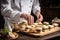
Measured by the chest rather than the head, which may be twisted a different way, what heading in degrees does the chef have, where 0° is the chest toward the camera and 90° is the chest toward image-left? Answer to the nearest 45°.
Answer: approximately 315°
